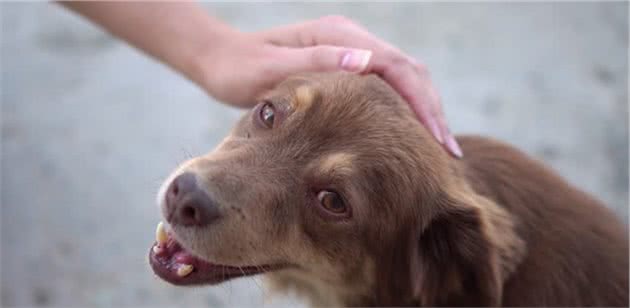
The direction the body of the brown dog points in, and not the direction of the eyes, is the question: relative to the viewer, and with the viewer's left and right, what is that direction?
facing the viewer and to the left of the viewer
